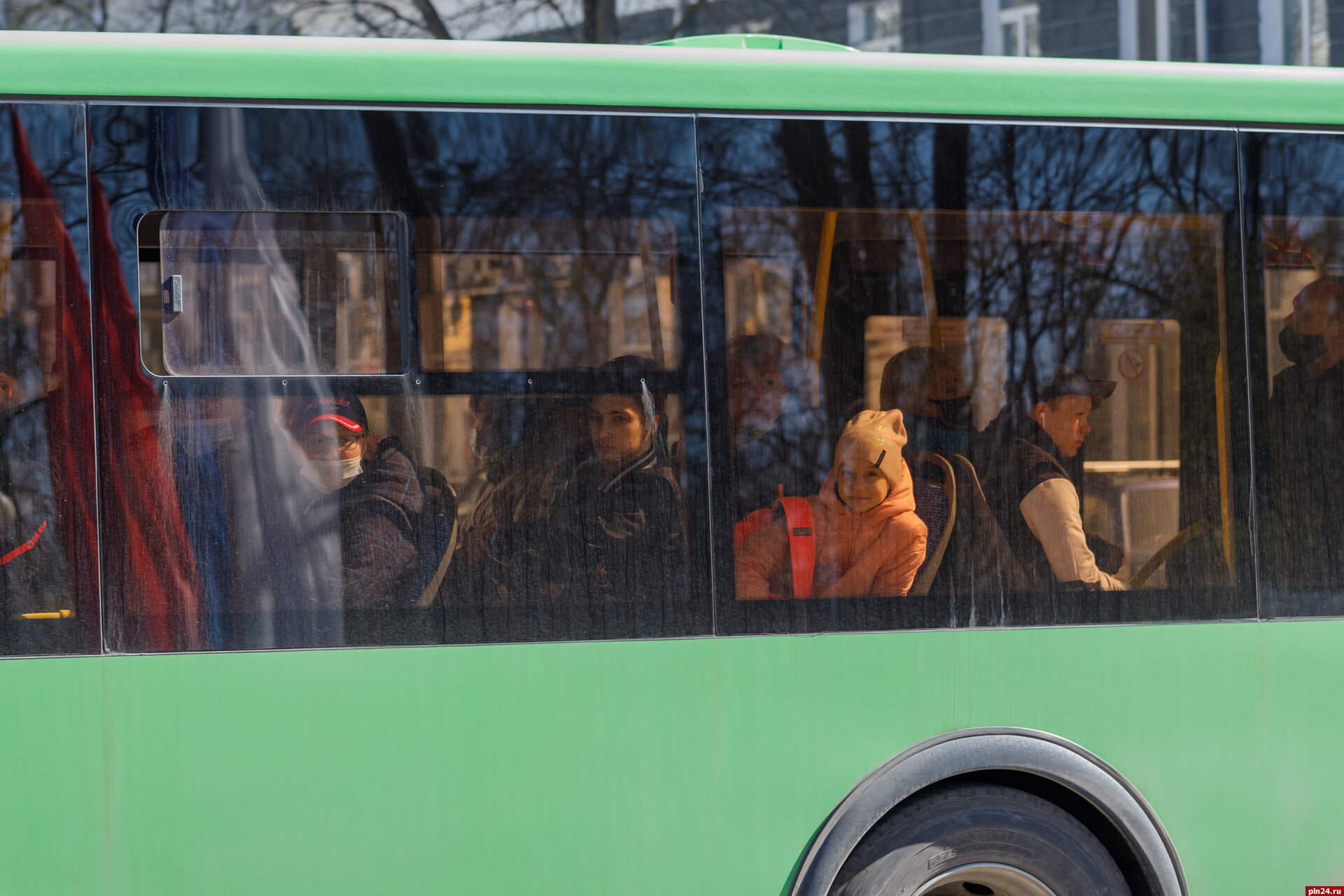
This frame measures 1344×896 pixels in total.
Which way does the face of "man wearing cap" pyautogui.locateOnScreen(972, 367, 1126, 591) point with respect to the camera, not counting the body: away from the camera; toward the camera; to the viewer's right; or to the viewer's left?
to the viewer's right

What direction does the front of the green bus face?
to the viewer's left

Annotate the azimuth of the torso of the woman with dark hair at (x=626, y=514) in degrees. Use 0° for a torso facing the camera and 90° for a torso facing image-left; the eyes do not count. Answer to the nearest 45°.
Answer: approximately 45°

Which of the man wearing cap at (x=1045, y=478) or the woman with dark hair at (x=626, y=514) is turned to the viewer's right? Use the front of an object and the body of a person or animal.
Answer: the man wearing cap

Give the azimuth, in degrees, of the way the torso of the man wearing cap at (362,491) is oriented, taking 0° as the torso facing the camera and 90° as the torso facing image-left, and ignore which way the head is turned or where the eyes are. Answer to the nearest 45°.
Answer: approximately 45°

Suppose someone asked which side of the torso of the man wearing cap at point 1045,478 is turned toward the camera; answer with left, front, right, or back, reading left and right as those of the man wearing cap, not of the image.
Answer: right
